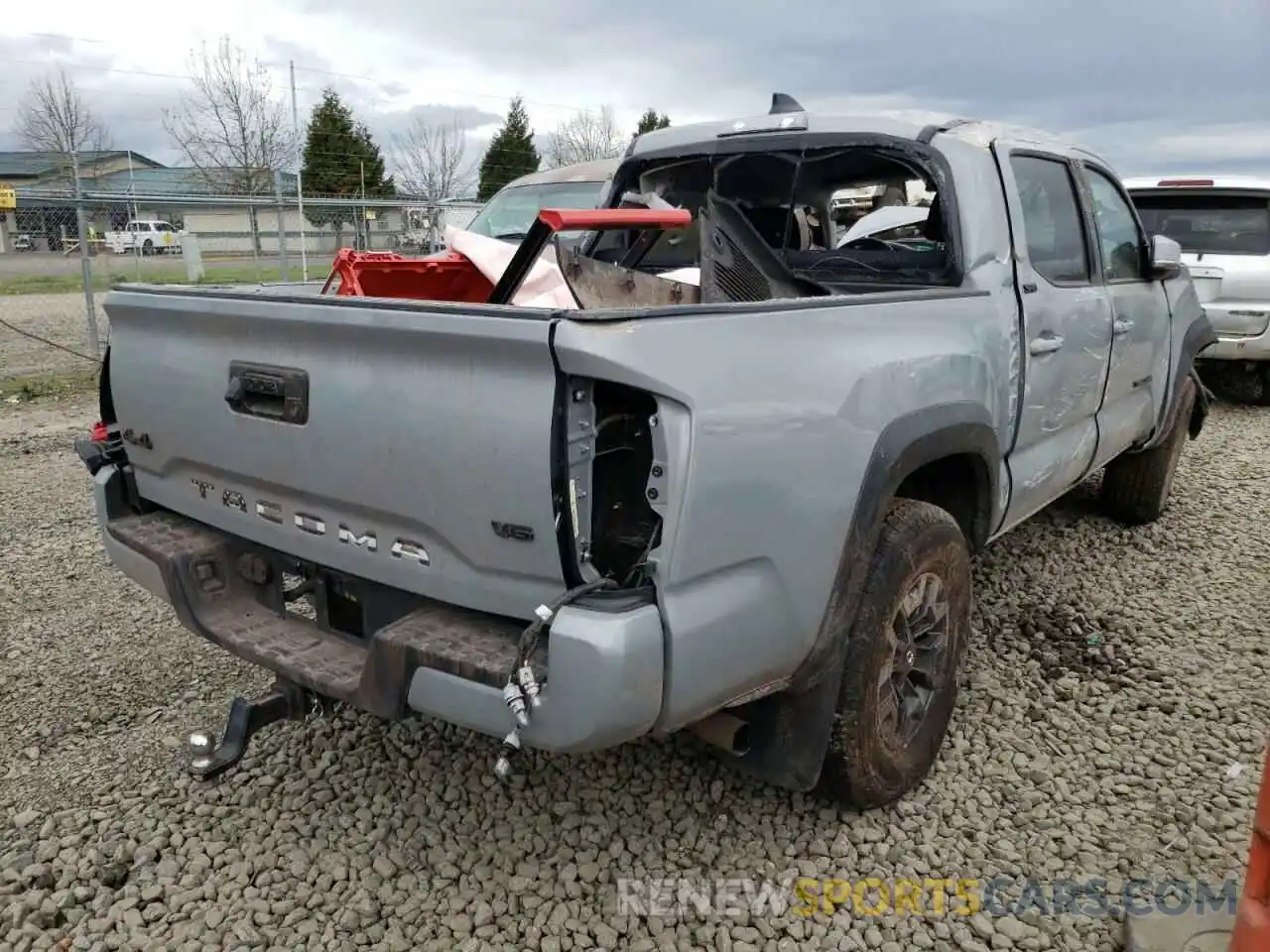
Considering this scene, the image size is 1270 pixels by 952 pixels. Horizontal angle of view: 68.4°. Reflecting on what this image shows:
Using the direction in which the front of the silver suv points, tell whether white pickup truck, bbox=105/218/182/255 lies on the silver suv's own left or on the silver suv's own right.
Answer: on the silver suv's own left

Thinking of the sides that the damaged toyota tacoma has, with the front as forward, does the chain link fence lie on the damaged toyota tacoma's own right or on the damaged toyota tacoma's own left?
on the damaged toyota tacoma's own left

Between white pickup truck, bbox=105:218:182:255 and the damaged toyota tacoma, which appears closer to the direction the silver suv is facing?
the white pickup truck

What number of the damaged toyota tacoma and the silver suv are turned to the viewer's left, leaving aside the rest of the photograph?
0

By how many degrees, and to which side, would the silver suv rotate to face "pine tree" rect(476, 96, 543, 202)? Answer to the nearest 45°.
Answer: approximately 45° to its left

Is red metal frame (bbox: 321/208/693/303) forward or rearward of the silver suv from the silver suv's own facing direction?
rearward

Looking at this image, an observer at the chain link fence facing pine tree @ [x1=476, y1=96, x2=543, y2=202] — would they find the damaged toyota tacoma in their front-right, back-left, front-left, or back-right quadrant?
back-right

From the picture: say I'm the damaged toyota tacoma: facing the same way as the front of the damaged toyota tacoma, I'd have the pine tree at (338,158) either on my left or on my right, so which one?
on my left

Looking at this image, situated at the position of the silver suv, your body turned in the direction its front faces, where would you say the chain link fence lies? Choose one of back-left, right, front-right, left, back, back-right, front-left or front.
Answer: left

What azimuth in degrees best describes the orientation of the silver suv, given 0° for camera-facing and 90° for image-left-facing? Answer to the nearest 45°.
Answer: approximately 180°

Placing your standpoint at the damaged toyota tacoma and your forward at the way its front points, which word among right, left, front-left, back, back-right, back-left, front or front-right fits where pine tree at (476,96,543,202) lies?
front-left

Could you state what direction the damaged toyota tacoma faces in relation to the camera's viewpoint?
facing away from the viewer and to the right of the viewer

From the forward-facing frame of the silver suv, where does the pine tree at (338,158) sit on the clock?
The pine tree is roughly at 10 o'clock from the silver suv.
